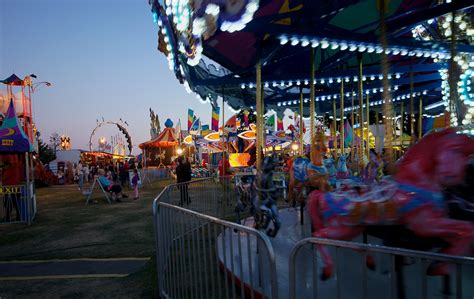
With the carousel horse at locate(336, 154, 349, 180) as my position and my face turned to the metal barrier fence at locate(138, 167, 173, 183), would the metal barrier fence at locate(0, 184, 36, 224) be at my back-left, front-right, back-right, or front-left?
front-left

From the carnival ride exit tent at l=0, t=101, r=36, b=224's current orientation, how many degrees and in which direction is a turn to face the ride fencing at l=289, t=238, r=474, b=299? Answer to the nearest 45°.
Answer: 0° — it already faces it

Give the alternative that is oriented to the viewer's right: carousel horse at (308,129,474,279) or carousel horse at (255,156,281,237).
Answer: carousel horse at (308,129,474,279)

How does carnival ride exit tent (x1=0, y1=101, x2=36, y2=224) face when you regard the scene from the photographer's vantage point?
facing the viewer

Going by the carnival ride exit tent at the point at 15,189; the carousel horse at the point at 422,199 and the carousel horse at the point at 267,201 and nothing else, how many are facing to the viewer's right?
1

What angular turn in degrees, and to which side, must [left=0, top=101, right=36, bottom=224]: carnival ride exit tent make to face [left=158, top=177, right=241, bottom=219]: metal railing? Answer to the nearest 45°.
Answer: approximately 45° to its left

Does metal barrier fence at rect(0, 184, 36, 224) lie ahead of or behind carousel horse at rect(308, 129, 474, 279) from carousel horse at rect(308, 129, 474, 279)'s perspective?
behind

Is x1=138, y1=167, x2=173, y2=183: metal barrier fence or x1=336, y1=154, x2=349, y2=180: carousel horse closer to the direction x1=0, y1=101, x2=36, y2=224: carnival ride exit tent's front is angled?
the carousel horse

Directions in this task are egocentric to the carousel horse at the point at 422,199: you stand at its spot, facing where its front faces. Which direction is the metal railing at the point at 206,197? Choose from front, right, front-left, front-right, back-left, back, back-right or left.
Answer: back-left

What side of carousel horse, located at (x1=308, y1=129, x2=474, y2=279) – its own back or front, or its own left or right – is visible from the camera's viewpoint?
right

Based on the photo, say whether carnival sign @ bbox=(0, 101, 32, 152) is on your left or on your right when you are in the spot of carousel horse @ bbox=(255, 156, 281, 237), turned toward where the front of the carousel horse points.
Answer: on your right

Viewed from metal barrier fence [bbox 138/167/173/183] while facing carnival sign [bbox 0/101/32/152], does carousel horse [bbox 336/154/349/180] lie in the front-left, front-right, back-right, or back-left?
front-left

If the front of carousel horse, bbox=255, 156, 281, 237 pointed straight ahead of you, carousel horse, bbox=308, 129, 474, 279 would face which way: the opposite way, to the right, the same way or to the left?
to the left

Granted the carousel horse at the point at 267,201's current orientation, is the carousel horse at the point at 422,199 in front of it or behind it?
in front
